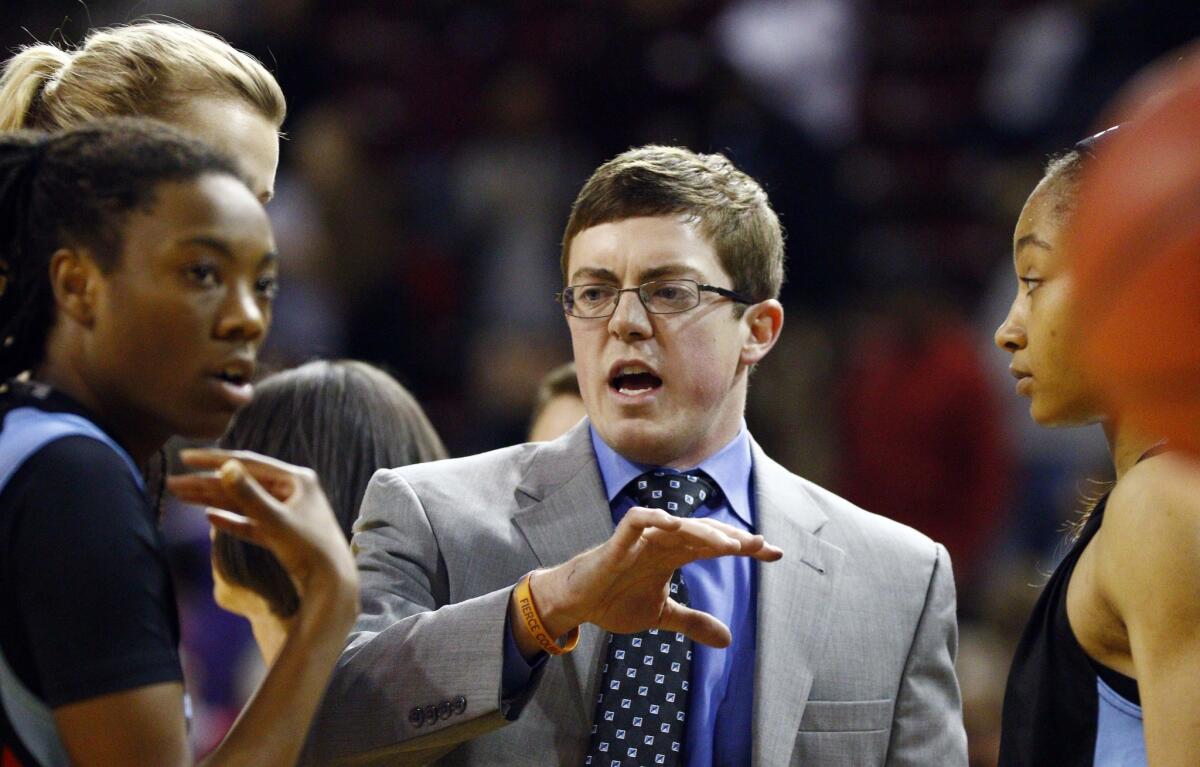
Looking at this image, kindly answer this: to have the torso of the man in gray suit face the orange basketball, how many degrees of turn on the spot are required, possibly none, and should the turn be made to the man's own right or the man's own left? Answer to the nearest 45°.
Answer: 0° — they already face it

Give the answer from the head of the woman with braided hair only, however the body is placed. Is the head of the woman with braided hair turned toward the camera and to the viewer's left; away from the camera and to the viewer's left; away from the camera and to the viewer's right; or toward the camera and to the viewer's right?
toward the camera and to the viewer's right

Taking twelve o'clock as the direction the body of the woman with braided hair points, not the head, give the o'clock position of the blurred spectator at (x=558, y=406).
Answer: The blurred spectator is roughly at 10 o'clock from the woman with braided hair.

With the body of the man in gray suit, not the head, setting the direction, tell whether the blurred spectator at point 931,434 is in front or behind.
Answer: behind

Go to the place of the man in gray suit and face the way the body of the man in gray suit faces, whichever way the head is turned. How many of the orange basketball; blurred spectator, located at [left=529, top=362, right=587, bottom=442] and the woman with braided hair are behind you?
1

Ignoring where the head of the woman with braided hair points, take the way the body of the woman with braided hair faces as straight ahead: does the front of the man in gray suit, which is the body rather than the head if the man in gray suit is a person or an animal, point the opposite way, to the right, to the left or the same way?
to the right

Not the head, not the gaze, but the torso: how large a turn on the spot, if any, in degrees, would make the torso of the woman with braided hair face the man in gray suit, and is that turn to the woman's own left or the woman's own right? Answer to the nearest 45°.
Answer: approximately 45° to the woman's own left

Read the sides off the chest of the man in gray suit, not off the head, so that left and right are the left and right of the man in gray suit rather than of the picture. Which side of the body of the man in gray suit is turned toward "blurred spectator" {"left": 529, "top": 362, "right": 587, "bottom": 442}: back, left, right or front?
back

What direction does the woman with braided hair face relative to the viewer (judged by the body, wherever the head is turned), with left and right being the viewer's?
facing to the right of the viewer

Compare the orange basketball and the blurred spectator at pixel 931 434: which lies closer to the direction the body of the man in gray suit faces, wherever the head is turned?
the orange basketball

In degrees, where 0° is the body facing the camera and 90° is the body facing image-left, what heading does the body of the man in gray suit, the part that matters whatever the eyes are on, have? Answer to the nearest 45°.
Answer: approximately 0°

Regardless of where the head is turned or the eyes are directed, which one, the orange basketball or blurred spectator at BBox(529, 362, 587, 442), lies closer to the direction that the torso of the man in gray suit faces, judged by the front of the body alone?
the orange basketball

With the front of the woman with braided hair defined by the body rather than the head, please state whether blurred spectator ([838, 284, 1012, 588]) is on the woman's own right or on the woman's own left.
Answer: on the woman's own left
